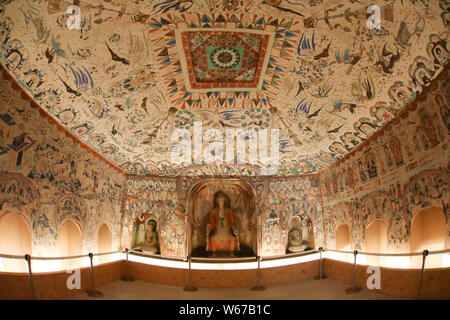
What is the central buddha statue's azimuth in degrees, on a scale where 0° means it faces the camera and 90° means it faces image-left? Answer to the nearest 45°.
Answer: approximately 0°

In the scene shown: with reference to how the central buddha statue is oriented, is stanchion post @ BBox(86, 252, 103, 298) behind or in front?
in front

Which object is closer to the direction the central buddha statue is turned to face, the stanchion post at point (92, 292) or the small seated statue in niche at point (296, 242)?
the stanchion post
